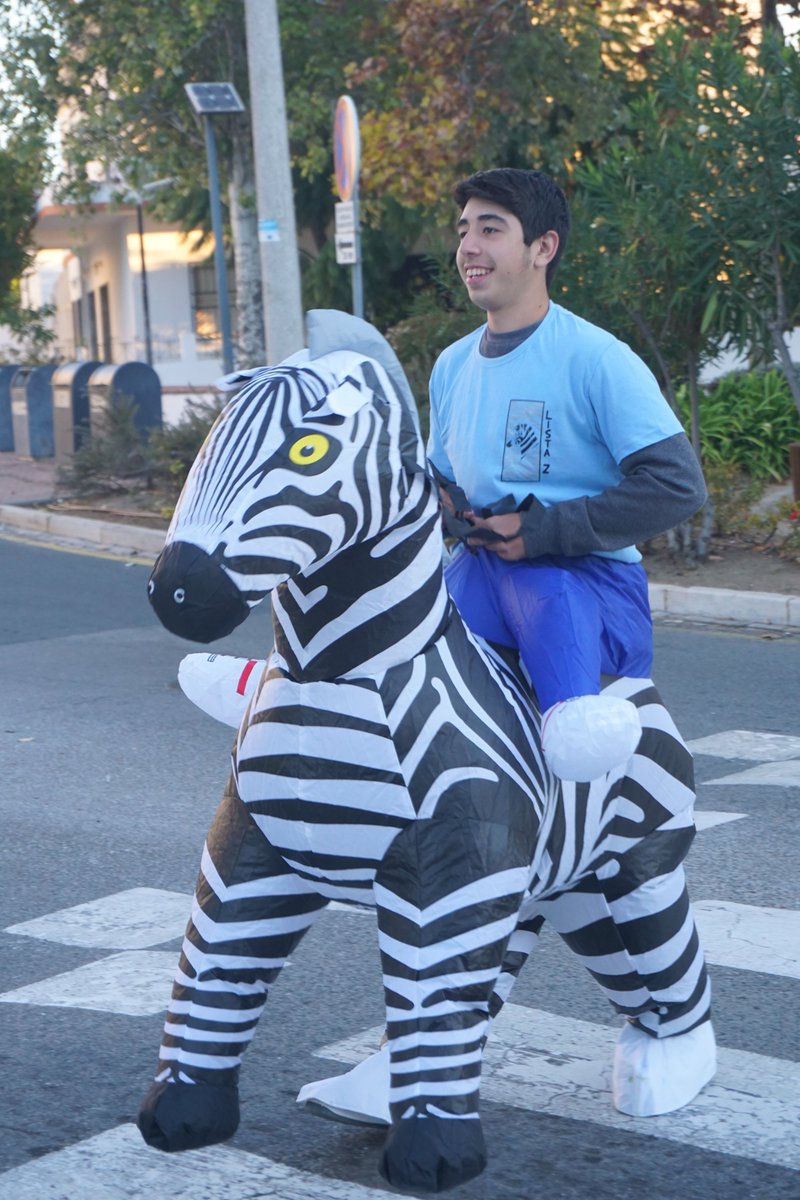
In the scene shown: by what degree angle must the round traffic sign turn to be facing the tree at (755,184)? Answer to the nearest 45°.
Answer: approximately 135° to its left

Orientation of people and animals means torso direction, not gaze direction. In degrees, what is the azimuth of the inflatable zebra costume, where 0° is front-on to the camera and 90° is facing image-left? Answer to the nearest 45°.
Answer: approximately 45°

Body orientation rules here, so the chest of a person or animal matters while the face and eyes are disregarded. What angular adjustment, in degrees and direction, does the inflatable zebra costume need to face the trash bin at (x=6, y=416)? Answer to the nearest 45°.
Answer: approximately 135° to its right

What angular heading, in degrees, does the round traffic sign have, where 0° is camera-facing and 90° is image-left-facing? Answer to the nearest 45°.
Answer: approximately 90°

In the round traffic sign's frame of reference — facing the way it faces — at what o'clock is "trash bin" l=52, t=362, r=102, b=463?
The trash bin is roughly at 2 o'clock from the round traffic sign.

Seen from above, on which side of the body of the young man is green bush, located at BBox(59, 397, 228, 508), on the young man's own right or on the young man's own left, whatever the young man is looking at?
on the young man's own right

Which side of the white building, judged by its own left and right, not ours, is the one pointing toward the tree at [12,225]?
right

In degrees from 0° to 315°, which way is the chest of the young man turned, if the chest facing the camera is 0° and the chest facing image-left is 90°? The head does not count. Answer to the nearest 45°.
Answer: approximately 45°

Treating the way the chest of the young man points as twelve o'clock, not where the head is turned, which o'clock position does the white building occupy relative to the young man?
The white building is roughly at 4 o'clock from the young man.
